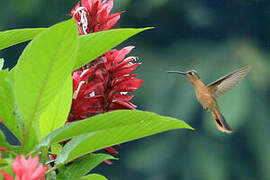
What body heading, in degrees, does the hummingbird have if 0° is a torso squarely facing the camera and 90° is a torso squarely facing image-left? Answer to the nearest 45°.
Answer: approximately 90°

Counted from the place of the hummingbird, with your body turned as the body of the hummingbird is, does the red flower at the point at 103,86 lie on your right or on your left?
on your right
